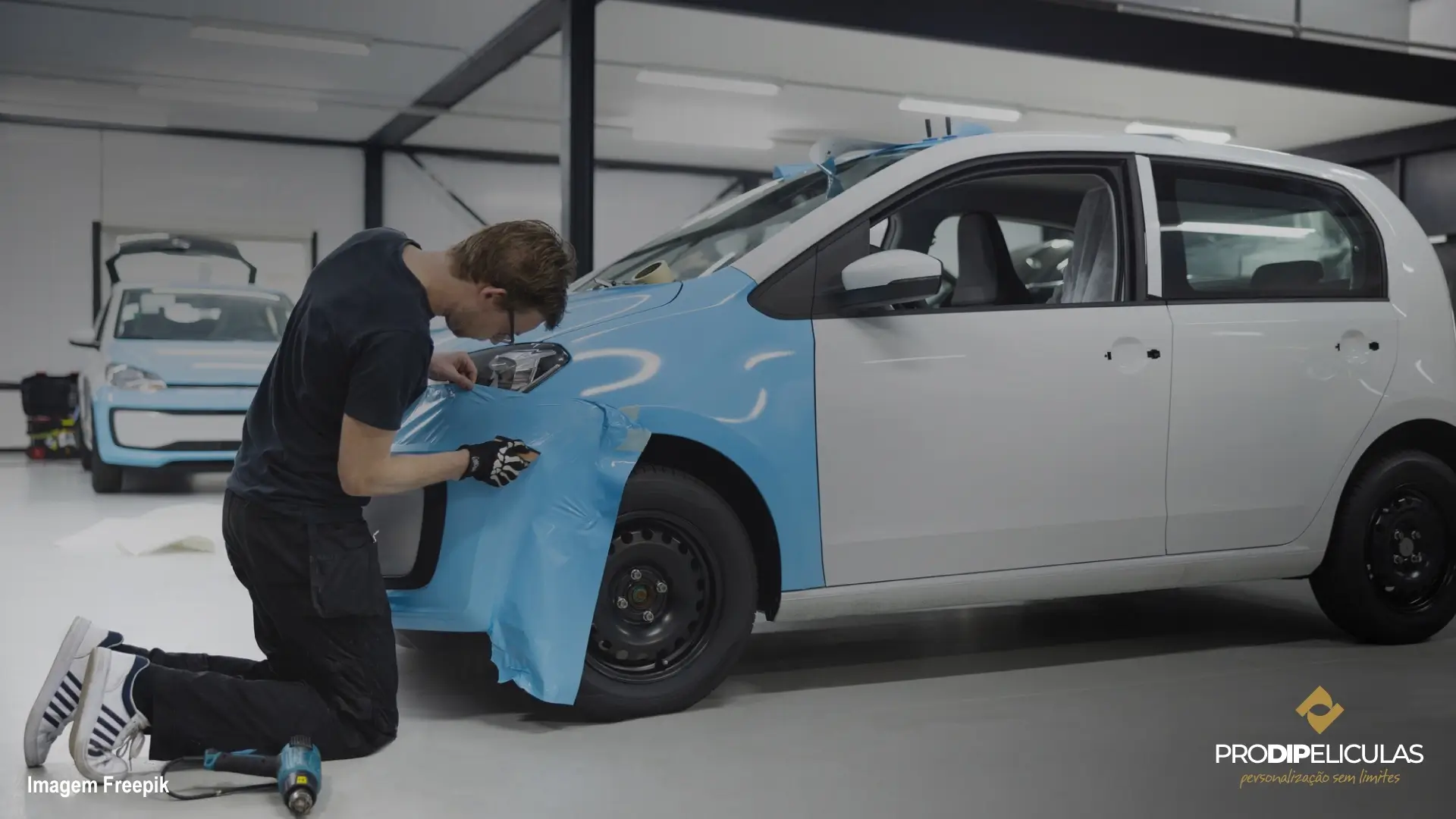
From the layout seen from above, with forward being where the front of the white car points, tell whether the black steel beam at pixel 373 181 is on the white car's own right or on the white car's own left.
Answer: on the white car's own right

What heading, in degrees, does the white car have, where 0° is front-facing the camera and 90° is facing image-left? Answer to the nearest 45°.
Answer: approximately 45°

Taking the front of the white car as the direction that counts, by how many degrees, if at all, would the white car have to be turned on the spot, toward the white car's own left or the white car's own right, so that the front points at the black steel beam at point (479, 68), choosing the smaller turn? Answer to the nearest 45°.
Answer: approximately 90° to the white car's own right
